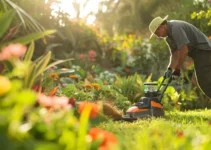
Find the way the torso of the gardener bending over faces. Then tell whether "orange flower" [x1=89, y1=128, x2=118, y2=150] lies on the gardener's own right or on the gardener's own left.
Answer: on the gardener's own left

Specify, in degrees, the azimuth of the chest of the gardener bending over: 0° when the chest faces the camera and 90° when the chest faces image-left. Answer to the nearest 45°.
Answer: approximately 90°
